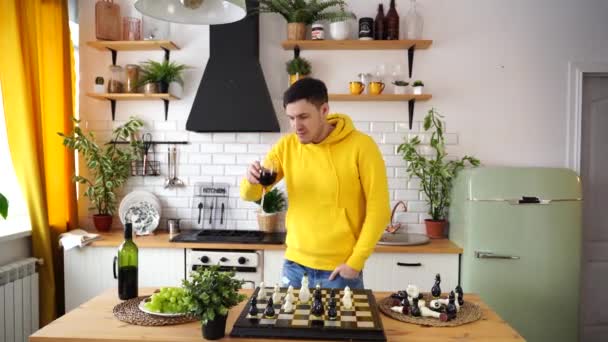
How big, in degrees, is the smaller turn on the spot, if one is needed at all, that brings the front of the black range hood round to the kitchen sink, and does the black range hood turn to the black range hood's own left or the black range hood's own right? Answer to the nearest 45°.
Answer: approximately 90° to the black range hood's own left

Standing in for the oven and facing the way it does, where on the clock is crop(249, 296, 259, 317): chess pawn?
The chess pawn is roughly at 12 o'clock from the oven.

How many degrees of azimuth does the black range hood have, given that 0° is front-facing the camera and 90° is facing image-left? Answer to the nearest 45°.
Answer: approximately 0°

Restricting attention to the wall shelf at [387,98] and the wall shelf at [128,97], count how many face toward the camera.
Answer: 2

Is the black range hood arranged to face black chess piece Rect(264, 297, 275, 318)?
yes

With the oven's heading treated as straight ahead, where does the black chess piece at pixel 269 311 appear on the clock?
The black chess piece is roughly at 12 o'clock from the oven.
